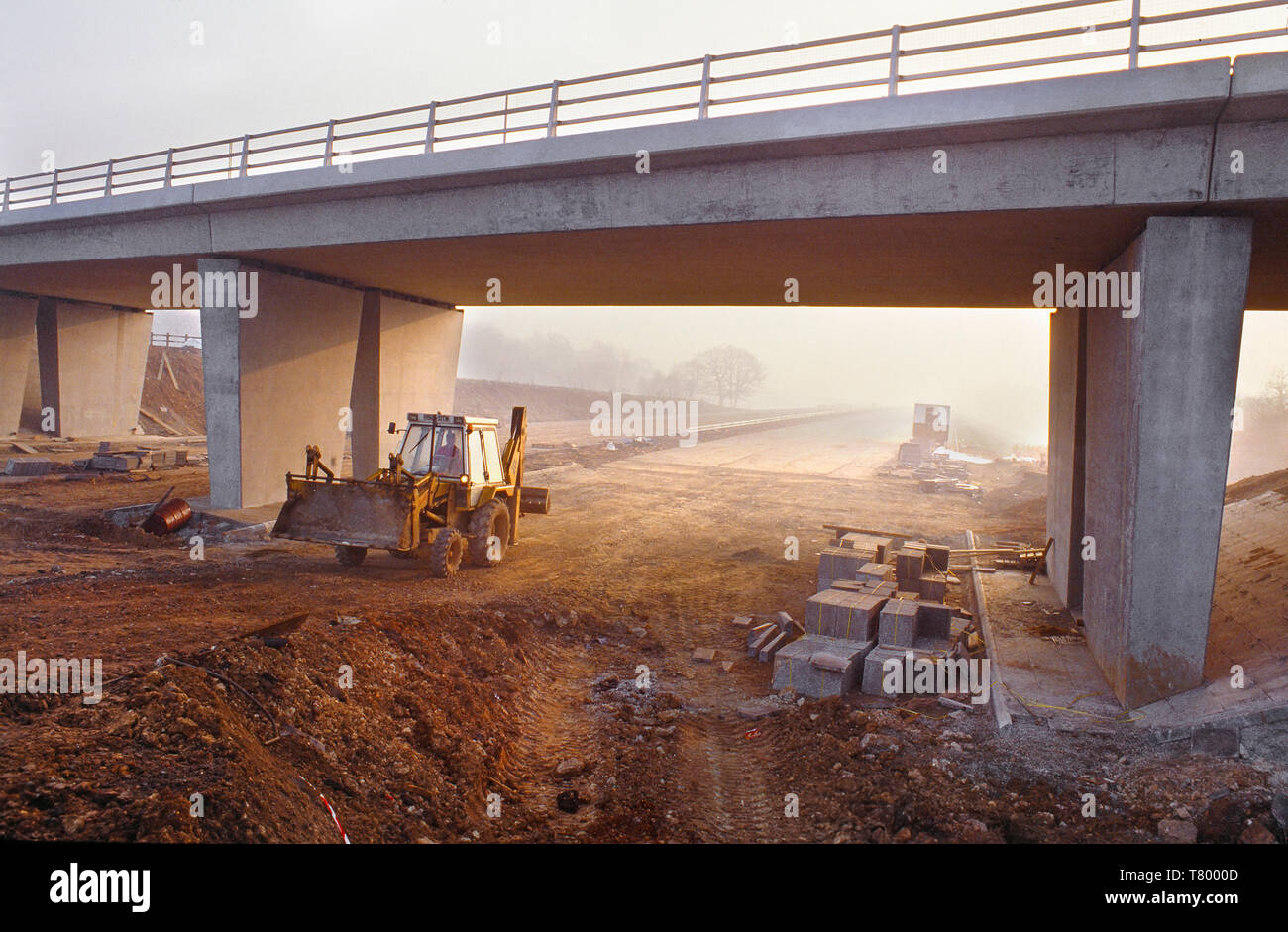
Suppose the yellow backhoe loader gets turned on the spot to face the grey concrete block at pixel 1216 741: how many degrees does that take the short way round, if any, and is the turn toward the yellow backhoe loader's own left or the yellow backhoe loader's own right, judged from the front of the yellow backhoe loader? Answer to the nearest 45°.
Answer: approximately 90° to the yellow backhoe loader's own left

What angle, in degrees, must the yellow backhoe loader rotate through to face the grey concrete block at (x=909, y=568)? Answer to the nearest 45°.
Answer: approximately 135° to its left

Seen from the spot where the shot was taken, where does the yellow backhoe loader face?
facing the viewer and to the left of the viewer

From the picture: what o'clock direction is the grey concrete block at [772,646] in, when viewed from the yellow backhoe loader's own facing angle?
The grey concrete block is roughly at 9 o'clock from the yellow backhoe loader.

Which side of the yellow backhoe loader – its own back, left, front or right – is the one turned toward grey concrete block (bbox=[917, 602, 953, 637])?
left

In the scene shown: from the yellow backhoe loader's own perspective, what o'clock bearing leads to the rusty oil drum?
The rusty oil drum is roughly at 3 o'clock from the yellow backhoe loader.

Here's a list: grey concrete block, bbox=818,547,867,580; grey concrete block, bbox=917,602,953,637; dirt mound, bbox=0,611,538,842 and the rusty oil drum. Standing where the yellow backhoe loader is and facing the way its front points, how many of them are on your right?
1

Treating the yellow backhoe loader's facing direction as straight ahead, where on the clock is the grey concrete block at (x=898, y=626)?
The grey concrete block is roughly at 9 o'clock from the yellow backhoe loader.

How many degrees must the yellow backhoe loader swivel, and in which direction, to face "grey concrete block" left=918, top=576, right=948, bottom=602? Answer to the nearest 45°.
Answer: approximately 135° to its left

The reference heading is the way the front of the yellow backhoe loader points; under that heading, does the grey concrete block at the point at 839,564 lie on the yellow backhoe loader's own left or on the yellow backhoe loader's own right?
on the yellow backhoe loader's own left

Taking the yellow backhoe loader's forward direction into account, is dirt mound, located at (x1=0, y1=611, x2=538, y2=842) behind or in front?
in front

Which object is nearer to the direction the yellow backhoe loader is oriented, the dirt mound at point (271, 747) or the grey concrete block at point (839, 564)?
the dirt mound

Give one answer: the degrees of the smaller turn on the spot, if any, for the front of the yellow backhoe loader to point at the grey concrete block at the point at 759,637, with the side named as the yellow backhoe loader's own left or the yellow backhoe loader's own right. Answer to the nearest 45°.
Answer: approximately 90° to the yellow backhoe loader's own left
